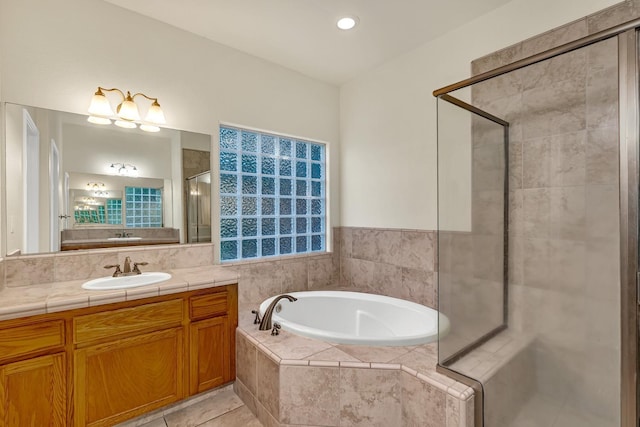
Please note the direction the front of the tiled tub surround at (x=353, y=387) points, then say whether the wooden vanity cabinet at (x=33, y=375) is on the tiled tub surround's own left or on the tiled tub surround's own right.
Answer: on the tiled tub surround's own right

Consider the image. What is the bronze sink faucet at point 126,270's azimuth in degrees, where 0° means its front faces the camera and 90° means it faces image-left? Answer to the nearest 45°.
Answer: approximately 0°

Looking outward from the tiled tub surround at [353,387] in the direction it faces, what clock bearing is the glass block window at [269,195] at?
The glass block window is roughly at 5 o'clock from the tiled tub surround.

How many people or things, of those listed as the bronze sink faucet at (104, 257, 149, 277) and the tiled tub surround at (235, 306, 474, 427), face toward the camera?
2

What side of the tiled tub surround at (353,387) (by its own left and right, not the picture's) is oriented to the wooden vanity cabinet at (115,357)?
right

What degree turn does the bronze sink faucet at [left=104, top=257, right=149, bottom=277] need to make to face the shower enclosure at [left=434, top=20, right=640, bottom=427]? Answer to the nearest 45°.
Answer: approximately 45° to its left
